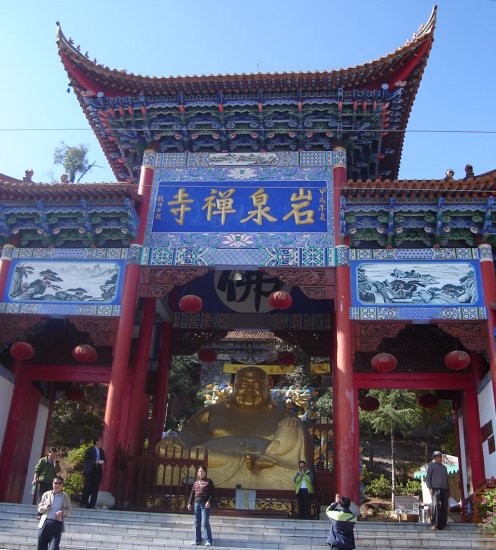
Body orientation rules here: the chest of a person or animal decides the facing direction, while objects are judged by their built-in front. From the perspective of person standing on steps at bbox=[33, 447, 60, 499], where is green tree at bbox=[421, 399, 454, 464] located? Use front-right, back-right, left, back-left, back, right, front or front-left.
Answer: left

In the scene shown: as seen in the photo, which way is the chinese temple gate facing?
toward the camera

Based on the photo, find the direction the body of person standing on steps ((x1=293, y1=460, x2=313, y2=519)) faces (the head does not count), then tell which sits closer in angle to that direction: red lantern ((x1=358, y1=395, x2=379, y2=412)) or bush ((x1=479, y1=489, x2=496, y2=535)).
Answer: the bush

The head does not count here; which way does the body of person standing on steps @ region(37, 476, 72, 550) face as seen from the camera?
toward the camera

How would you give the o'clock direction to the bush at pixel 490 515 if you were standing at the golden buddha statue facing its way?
The bush is roughly at 11 o'clock from the golden buddha statue.

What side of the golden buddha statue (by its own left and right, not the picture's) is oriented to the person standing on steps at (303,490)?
front

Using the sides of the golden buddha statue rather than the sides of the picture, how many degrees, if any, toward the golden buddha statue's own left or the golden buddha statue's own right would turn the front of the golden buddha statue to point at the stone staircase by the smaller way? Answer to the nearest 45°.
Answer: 0° — it already faces it
